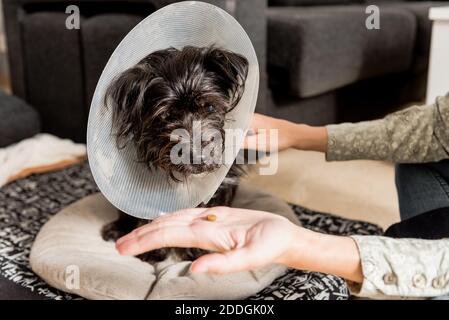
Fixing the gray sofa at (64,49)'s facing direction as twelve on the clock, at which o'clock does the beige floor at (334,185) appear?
The beige floor is roughly at 10 o'clock from the gray sofa.

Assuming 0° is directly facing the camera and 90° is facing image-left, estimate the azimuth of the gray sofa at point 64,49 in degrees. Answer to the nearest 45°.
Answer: approximately 0°

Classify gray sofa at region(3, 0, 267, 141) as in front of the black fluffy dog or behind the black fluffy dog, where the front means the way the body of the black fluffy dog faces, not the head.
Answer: behind
